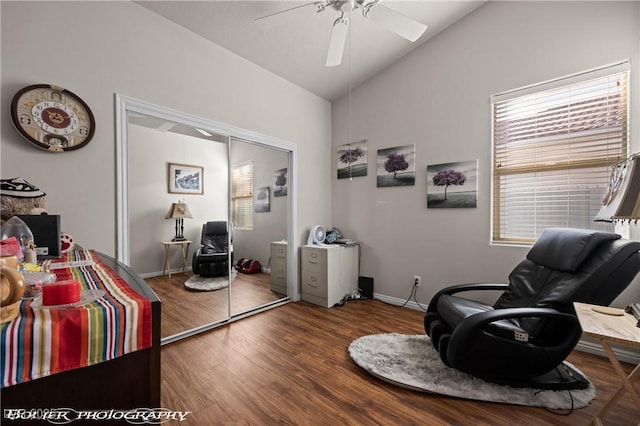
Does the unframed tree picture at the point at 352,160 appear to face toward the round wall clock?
yes

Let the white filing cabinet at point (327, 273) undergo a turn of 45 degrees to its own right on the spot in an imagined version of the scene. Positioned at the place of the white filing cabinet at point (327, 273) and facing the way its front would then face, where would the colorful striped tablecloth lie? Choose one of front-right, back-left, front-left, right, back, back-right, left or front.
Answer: left

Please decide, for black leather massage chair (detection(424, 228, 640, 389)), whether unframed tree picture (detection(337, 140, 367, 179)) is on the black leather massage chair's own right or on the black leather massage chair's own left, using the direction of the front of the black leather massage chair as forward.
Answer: on the black leather massage chair's own right

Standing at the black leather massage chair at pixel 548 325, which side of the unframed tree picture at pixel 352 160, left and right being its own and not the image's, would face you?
left

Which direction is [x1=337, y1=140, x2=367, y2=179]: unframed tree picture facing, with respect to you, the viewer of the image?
facing the viewer and to the left of the viewer

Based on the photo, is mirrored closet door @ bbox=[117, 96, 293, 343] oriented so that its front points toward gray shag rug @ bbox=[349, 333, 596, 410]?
yes

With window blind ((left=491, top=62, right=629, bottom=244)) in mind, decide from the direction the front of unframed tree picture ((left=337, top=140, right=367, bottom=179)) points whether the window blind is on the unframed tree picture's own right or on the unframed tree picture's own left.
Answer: on the unframed tree picture's own left

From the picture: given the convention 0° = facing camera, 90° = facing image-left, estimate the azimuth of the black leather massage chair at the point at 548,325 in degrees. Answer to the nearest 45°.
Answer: approximately 45°

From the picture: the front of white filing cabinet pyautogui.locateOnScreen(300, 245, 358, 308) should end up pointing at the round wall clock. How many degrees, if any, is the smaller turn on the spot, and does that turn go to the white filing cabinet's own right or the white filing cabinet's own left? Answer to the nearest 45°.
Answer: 0° — it already faces it

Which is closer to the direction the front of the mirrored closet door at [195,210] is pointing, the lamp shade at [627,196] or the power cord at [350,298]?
the lamp shade
